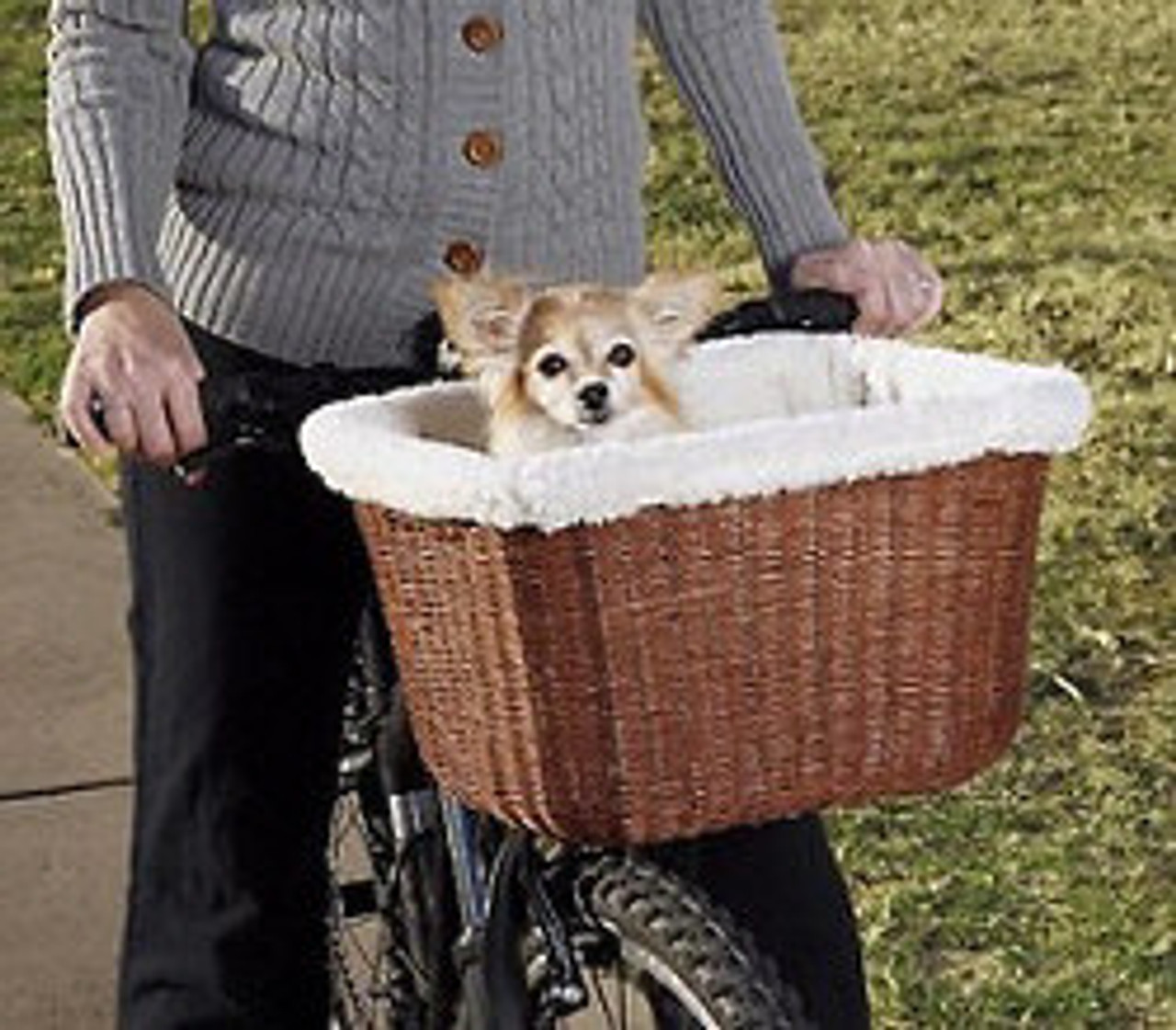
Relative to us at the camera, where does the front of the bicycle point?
facing the viewer and to the right of the viewer

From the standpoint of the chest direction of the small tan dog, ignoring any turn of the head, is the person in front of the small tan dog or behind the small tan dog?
behind

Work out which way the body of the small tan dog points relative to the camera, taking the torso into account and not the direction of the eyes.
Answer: toward the camera
